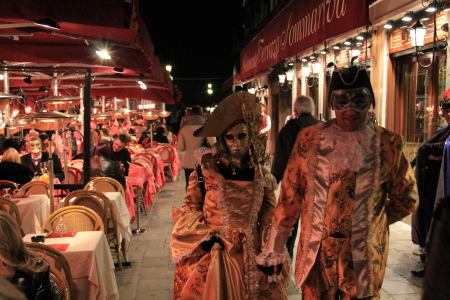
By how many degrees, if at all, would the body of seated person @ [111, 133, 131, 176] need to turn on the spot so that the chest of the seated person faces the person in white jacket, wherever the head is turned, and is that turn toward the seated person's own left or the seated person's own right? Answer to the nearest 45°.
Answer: approximately 90° to the seated person's own left

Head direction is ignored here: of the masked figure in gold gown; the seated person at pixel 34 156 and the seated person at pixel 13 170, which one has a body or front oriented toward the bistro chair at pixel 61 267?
the seated person at pixel 34 156

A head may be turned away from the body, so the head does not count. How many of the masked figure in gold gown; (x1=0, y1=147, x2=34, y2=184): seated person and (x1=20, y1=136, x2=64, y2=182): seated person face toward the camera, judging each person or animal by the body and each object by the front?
2

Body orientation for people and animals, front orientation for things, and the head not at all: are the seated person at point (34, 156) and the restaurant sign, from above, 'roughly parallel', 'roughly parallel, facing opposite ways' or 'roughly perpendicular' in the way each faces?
roughly perpendicular

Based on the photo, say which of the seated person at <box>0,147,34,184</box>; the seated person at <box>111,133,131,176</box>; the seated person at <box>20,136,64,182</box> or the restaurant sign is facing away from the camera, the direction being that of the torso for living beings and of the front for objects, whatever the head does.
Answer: the seated person at <box>0,147,34,184</box>

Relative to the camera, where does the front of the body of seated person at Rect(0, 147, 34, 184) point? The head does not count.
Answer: away from the camera

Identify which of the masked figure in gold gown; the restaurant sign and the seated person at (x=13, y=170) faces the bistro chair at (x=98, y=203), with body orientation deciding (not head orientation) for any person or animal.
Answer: the restaurant sign

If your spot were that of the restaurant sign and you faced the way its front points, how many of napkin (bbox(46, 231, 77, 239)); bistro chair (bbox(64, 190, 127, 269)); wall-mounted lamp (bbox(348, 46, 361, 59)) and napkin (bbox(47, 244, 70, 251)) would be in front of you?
3

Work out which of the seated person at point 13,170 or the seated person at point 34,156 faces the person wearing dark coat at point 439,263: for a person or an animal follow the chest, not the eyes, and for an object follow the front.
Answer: the seated person at point 34,156

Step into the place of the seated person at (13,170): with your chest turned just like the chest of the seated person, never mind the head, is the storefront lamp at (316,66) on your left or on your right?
on your right

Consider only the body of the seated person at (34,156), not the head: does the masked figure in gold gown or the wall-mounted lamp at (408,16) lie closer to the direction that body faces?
the masked figure in gold gown

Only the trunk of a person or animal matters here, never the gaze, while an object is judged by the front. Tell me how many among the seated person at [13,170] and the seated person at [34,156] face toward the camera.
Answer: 1

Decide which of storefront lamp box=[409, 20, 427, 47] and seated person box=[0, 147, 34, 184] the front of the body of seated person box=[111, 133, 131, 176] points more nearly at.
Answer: the seated person

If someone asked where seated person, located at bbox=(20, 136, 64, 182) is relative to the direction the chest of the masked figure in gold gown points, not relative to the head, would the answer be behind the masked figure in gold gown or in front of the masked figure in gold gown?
behind

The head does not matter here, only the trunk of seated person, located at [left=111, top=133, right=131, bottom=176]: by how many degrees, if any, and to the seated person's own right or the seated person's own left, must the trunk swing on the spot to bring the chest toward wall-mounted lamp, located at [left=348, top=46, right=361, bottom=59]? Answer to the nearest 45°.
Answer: approximately 135° to the seated person's own left
